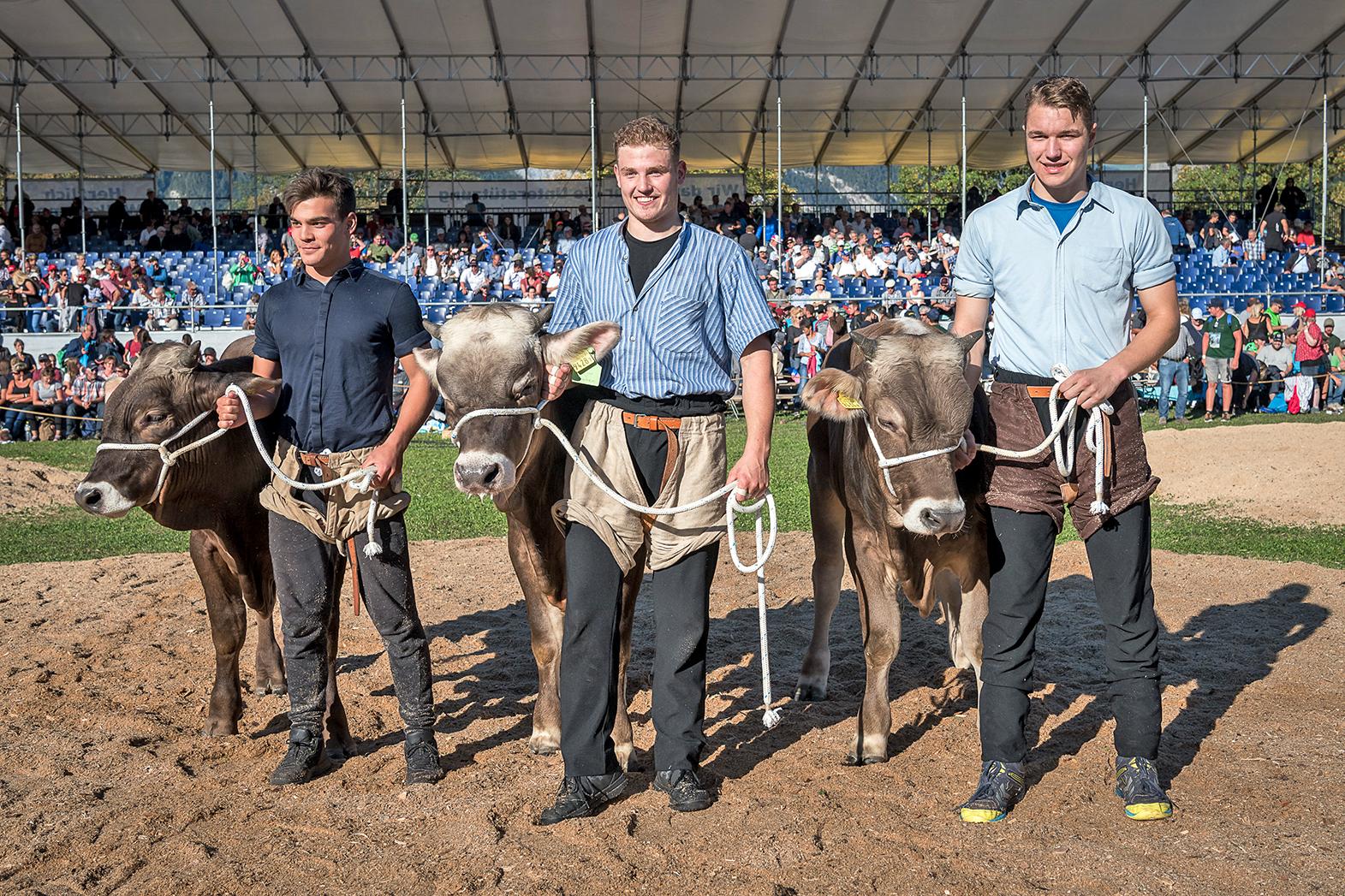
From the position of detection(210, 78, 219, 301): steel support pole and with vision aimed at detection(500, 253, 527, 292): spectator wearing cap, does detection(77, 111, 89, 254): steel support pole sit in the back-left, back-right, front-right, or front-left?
back-left

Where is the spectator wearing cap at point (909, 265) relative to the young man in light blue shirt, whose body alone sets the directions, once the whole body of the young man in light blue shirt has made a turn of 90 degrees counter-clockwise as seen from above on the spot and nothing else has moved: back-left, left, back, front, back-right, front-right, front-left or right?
left

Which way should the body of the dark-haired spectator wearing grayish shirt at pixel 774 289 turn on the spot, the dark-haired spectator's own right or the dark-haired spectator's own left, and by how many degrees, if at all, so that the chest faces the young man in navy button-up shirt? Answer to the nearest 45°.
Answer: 0° — they already face them

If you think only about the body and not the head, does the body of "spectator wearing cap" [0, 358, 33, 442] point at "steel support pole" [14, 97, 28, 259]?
no

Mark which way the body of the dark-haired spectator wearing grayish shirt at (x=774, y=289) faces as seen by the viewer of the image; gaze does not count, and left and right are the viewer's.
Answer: facing the viewer

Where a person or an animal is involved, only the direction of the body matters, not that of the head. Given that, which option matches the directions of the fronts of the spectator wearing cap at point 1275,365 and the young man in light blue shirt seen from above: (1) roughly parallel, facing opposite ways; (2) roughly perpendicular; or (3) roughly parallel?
roughly parallel

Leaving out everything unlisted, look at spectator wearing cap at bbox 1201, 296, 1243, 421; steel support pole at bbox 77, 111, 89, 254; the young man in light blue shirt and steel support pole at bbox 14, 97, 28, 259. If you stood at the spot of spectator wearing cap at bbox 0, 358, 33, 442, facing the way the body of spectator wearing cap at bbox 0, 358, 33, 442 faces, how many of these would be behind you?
2

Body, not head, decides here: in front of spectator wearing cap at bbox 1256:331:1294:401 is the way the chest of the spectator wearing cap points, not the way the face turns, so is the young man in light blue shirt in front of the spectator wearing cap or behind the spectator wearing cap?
in front

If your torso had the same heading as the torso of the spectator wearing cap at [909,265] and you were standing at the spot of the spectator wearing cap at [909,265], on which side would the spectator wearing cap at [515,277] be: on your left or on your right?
on your right

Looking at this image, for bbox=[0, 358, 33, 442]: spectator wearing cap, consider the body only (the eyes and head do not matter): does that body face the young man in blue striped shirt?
yes

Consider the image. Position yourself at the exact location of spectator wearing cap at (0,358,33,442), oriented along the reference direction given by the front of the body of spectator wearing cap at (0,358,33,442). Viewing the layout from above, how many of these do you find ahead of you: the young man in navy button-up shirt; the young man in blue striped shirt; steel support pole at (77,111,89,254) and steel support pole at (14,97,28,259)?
2

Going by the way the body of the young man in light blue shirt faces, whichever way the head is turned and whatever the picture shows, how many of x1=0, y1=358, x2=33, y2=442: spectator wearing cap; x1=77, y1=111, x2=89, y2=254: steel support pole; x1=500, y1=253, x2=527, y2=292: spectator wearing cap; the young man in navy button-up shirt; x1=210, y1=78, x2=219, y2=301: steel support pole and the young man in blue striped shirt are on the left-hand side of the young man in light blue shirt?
0

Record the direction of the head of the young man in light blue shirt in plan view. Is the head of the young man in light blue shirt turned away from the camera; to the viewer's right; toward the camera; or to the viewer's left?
toward the camera

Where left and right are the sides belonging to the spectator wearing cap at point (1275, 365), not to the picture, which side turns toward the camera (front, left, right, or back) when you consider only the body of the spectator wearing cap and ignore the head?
front

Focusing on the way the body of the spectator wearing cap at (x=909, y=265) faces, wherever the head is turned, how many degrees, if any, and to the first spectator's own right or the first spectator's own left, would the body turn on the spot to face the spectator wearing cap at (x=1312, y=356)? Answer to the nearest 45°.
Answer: approximately 45° to the first spectator's own left

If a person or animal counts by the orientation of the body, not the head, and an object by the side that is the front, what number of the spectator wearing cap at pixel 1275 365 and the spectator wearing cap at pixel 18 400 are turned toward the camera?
2

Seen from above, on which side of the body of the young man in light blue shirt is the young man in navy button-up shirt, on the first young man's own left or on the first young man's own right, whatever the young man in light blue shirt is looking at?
on the first young man's own right

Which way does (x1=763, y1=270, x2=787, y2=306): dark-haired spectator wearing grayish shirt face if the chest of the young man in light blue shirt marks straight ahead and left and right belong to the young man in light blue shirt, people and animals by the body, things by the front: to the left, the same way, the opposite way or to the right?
the same way
